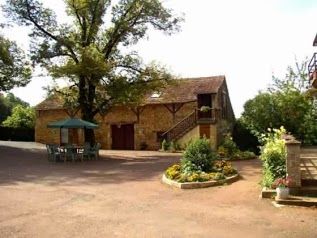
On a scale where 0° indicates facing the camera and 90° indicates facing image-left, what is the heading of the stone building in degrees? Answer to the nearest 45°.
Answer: approximately 45°

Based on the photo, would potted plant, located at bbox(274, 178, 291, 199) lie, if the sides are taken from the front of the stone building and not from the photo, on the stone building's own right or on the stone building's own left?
on the stone building's own left

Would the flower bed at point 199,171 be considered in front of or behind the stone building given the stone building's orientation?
in front

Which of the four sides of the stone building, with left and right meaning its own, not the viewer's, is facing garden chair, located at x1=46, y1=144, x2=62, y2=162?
front

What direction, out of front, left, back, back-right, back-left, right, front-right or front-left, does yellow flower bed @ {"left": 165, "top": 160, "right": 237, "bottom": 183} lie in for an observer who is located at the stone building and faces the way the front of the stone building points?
front-left

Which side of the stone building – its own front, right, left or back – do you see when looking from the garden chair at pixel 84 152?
front

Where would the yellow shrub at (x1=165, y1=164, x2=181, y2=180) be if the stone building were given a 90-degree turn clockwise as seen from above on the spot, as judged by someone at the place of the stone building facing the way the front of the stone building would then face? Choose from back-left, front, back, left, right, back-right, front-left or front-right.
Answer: back-left

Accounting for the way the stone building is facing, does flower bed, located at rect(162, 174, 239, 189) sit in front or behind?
in front

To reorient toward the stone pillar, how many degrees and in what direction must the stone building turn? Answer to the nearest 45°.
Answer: approximately 45° to its left

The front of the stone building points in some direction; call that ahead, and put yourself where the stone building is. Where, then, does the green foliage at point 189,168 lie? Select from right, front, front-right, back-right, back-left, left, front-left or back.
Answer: front-left

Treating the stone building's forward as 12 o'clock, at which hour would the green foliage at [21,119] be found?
The green foliage is roughly at 3 o'clock from the stone building.
